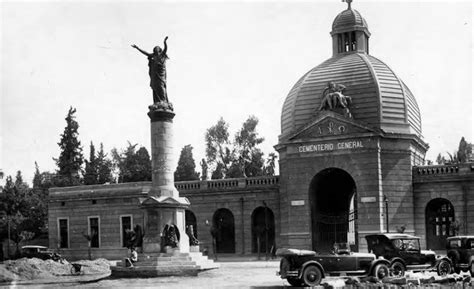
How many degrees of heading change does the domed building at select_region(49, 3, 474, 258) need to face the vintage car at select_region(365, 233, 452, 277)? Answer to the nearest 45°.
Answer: approximately 45° to its left

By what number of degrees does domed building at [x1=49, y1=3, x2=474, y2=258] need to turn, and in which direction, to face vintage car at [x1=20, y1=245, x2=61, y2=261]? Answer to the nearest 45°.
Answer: approximately 45° to its right

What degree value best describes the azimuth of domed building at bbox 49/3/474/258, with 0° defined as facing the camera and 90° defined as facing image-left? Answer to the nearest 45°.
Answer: approximately 45°

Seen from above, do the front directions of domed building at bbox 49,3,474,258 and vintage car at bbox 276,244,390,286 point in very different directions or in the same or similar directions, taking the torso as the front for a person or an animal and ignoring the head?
very different directions

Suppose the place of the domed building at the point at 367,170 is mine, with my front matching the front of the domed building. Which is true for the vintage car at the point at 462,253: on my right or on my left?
on my left
